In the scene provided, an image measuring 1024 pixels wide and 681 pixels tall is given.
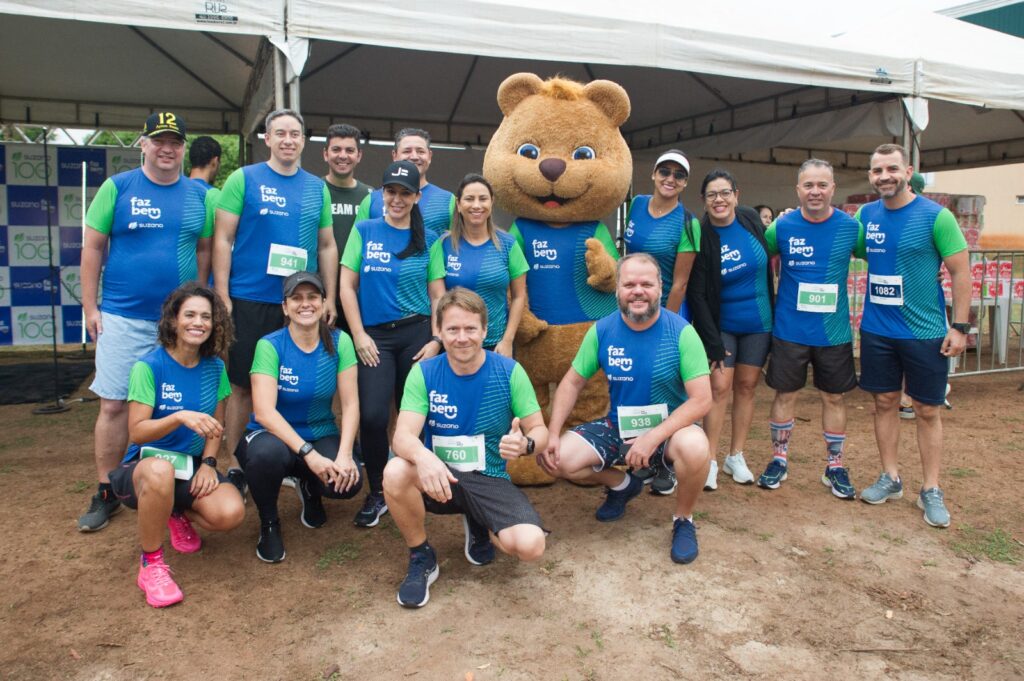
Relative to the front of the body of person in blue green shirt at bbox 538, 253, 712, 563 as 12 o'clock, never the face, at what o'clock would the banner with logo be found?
The banner with logo is roughly at 4 o'clock from the person in blue green shirt.

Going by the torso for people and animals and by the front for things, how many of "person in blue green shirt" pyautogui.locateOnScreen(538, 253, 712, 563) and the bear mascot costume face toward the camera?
2

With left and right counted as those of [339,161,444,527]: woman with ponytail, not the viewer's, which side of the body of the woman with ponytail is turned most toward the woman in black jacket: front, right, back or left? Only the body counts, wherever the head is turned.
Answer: left

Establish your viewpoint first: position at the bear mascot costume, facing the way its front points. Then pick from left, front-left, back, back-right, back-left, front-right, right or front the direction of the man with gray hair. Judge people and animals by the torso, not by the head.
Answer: left

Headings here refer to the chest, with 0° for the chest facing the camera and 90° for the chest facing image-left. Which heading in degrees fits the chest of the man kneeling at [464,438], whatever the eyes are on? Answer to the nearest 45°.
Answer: approximately 0°

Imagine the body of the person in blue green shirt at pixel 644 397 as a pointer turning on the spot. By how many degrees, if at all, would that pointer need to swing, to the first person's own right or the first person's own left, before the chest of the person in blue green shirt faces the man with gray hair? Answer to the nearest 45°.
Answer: approximately 135° to the first person's own left

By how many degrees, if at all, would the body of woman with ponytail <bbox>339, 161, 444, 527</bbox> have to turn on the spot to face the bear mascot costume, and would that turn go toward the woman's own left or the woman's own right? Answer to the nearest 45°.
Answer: approximately 135° to the woman's own left

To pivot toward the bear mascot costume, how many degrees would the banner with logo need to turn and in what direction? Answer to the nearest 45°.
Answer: approximately 45° to its left

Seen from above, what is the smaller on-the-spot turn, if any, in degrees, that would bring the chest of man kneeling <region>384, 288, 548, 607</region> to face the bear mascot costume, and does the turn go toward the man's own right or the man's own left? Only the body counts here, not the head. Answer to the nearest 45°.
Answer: approximately 135° to the man's own left

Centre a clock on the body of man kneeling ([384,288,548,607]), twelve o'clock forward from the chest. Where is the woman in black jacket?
The woman in black jacket is roughly at 8 o'clock from the man kneeling.
